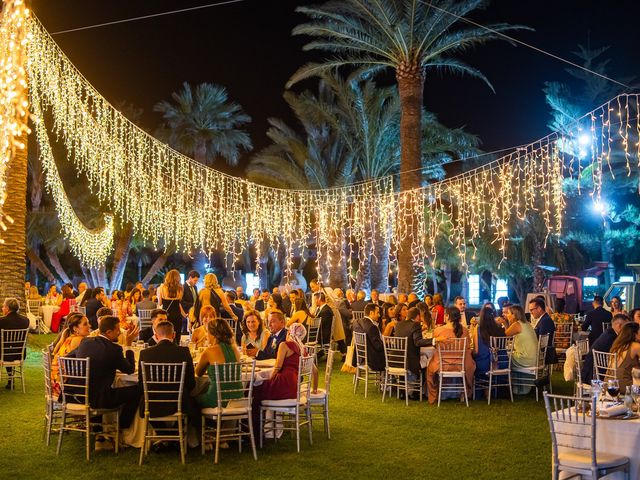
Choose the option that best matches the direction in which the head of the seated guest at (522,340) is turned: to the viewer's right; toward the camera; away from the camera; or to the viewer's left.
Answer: to the viewer's left

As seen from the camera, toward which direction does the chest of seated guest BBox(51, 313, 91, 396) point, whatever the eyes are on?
to the viewer's right

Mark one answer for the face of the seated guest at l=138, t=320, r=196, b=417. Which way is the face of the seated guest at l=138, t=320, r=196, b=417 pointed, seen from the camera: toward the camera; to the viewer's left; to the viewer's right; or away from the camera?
away from the camera

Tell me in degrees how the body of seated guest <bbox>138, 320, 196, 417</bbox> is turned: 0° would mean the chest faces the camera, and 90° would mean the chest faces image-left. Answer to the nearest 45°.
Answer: approximately 180°

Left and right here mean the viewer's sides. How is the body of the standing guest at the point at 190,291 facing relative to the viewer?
facing the viewer and to the right of the viewer

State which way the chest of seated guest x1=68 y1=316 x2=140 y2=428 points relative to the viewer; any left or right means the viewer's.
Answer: facing away from the viewer and to the right of the viewer

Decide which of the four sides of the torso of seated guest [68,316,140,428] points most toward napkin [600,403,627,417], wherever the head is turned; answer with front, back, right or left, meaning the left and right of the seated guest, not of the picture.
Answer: right

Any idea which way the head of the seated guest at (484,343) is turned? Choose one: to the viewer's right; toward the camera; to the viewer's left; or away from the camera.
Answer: away from the camera
